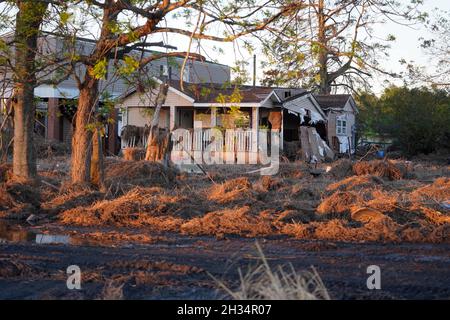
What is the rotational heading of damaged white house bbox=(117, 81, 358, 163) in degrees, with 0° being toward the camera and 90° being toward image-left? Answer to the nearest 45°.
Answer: approximately 0°

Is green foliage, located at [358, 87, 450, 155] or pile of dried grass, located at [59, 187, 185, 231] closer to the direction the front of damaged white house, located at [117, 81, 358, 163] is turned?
the pile of dried grass

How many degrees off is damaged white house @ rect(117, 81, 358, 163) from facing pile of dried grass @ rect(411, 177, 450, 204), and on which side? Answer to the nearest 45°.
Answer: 0° — it already faces it

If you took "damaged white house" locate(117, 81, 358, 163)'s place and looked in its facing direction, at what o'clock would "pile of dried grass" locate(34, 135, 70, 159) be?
The pile of dried grass is roughly at 3 o'clock from the damaged white house.

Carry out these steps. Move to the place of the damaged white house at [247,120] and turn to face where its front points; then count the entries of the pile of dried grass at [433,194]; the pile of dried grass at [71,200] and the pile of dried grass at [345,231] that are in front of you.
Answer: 3

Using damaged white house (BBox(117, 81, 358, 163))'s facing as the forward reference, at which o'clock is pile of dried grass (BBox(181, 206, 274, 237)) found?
The pile of dried grass is roughly at 12 o'clock from the damaged white house.

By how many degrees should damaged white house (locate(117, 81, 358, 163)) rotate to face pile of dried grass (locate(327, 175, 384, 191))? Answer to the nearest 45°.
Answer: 0° — it already faces it

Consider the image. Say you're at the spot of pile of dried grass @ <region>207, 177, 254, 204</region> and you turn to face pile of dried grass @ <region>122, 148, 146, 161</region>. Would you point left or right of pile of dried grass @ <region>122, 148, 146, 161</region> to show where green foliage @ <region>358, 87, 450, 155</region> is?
right

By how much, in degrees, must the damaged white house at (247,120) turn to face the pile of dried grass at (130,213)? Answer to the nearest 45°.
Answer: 0° — it already faces it

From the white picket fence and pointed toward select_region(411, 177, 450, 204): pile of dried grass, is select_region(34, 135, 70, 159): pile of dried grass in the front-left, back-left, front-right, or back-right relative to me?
back-right

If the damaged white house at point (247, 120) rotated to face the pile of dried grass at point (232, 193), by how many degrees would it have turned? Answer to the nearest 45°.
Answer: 0° — it already faces it

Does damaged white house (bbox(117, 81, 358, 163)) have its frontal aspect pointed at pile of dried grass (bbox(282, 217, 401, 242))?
yes

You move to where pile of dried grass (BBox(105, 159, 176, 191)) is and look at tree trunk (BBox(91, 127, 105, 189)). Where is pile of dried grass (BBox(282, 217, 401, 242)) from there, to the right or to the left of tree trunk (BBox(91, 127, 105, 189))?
left

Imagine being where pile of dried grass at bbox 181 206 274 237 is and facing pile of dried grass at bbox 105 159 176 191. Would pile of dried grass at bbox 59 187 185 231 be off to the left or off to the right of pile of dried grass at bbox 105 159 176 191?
left

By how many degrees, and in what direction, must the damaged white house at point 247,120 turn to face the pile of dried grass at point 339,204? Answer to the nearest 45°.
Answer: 0° — it already faces it
